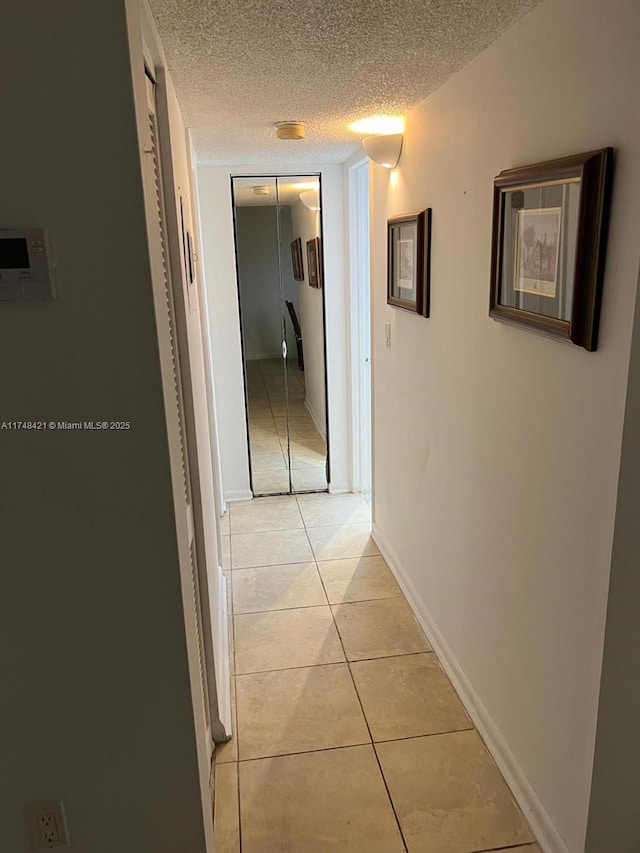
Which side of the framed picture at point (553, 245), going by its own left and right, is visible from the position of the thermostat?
front

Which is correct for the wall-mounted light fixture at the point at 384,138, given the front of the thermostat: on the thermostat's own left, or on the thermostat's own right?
on the thermostat's own left

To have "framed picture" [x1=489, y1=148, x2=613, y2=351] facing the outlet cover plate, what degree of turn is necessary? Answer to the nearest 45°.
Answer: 0° — it already faces it

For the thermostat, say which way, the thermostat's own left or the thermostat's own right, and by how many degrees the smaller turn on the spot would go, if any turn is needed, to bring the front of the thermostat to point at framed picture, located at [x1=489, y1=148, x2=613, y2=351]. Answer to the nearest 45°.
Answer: approximately 90° to the thermostat's own left
